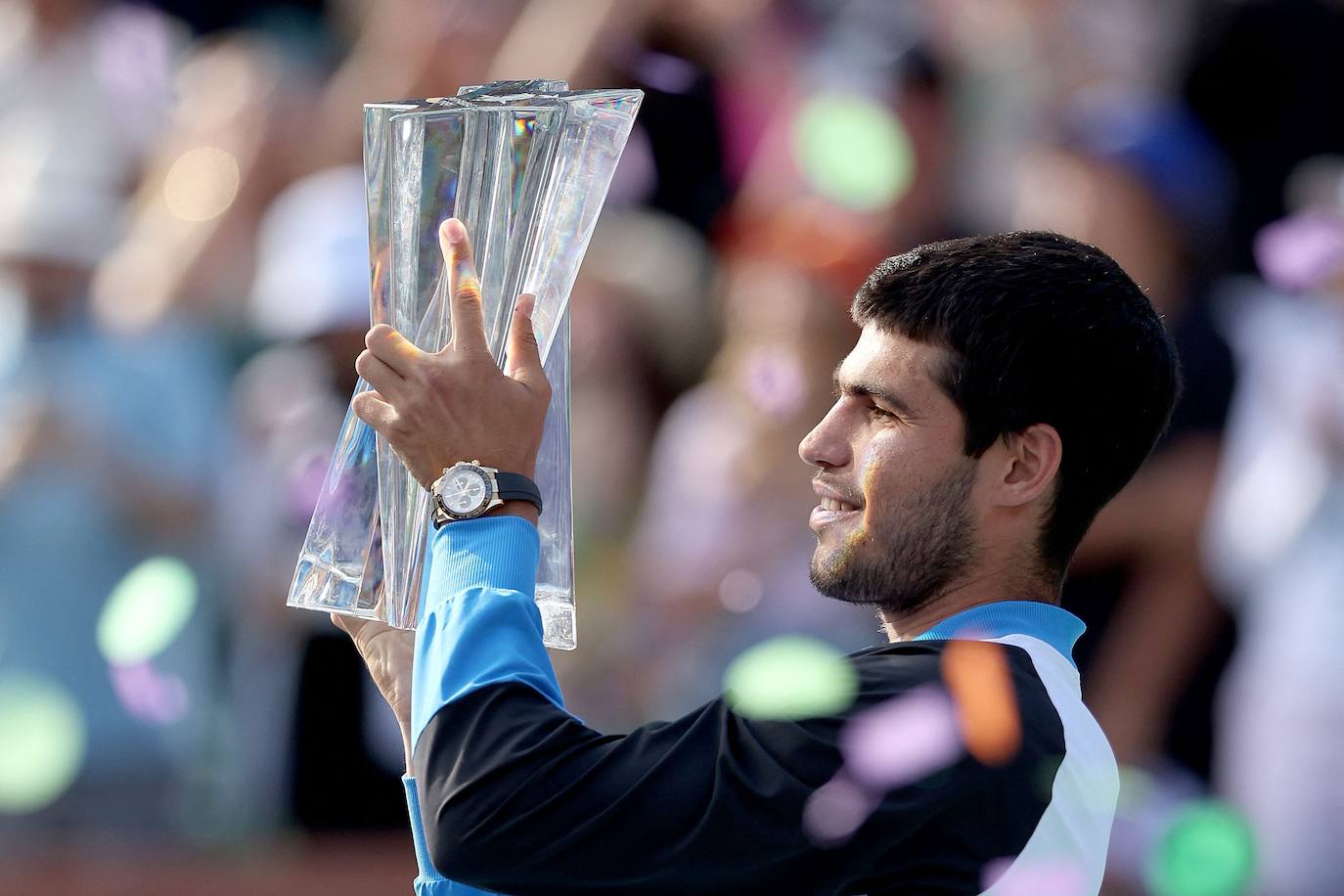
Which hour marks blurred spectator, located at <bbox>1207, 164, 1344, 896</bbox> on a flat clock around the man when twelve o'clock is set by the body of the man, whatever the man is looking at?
The blurred spectator is roughly at 4 o'clock from the man.

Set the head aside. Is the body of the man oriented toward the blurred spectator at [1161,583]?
no

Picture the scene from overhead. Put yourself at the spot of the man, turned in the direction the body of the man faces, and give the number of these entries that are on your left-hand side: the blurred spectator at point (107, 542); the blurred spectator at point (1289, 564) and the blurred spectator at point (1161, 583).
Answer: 0

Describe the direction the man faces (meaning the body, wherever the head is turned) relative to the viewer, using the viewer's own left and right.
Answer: facing to the left of the viewer

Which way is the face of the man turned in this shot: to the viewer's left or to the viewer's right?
to the viewer's left

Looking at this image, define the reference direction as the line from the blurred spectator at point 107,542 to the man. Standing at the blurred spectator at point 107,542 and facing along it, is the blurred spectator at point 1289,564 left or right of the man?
left

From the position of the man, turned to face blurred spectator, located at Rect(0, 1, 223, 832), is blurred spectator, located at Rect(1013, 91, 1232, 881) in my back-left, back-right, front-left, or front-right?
front-right

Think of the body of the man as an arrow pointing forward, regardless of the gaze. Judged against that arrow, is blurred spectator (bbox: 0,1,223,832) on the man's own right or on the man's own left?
on the man's own right
